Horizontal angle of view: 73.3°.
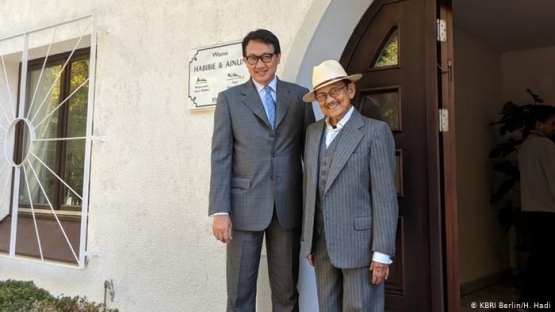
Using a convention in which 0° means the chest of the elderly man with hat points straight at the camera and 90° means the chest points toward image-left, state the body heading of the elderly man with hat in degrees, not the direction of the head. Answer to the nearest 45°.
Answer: approximately 45°

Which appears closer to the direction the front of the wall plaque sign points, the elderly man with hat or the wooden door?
the elderly man with hat

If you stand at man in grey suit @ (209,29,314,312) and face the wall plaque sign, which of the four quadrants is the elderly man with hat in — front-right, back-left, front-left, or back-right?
back-right

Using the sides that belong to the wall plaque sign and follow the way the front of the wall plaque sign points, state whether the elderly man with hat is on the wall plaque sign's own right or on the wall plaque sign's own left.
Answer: on the wall plaque sign's own left

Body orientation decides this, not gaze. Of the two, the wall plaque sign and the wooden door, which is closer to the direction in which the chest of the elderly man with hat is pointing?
the wall plaque sign

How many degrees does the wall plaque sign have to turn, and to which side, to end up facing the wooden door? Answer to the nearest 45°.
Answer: approximately 90° to its left
